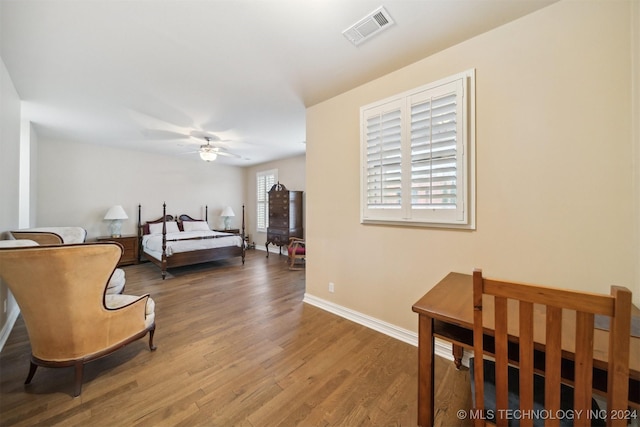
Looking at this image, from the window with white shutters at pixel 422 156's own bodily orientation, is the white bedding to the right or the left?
on its right

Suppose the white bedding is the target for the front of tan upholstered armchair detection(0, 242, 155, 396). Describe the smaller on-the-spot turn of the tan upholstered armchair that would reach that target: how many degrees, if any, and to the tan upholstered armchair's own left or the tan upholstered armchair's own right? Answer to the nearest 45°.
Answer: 0° — it already faces it

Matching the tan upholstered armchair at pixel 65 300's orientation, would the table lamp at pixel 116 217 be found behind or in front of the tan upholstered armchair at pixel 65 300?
in front

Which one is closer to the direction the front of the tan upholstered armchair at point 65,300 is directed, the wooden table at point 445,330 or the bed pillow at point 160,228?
the bed pillow

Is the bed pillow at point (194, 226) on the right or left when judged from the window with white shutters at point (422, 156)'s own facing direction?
on its right

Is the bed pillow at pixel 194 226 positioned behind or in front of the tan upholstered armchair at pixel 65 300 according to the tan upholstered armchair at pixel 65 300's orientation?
in front

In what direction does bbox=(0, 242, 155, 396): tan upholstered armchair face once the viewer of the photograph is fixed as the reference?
facing away from the viewer and to the right of the viewer

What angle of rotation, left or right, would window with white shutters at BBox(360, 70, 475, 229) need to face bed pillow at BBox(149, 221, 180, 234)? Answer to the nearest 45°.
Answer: approximately 45° to its right

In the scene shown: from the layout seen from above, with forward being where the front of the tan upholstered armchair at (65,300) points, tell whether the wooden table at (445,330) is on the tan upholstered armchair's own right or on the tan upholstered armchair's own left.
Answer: on the tan upholstered armchair's own right

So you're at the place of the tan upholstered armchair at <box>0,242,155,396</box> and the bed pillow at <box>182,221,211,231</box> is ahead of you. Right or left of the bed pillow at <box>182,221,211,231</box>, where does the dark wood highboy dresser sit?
right

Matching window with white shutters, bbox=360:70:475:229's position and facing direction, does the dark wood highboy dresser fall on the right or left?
on its right
